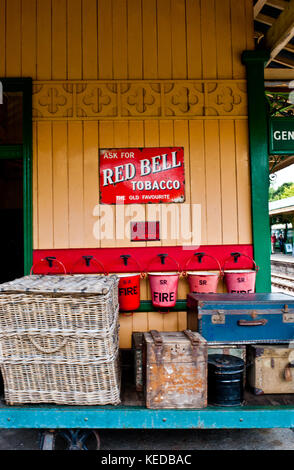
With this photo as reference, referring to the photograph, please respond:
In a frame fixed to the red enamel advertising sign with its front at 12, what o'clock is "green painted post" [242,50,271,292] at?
The green painted post is roughly at 9 o'clock from the red enamel advertising sign.

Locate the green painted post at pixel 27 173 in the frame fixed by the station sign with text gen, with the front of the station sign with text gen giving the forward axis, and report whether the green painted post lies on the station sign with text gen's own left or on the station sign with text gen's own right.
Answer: on the station sign with text gen's own right

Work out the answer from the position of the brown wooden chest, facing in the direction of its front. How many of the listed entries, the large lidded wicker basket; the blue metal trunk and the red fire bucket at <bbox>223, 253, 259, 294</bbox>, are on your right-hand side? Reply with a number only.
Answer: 1

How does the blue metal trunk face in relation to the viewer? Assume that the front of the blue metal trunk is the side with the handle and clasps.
toward the camera

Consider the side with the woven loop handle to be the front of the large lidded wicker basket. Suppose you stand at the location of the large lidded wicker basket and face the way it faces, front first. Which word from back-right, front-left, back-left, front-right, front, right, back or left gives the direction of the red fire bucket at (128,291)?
back-left

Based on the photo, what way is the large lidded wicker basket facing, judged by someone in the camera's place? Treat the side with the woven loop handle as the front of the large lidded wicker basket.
facing the viewer

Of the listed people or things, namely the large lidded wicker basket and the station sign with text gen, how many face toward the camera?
2

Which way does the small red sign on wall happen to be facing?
toward the camera

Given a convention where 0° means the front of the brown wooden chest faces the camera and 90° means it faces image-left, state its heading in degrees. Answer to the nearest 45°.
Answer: approximately 0°

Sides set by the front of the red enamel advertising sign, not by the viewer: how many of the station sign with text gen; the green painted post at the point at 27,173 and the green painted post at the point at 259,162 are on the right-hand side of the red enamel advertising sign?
1
